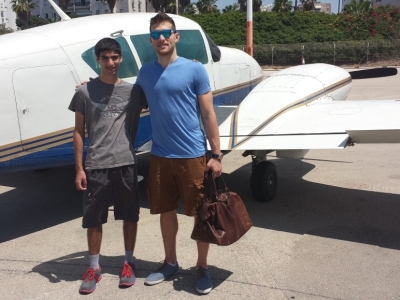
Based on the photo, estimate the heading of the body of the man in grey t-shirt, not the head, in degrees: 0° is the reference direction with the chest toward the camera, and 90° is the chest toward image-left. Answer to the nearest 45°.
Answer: approximately 0°

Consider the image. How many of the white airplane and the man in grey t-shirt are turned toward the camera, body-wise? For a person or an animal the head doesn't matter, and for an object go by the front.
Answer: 1

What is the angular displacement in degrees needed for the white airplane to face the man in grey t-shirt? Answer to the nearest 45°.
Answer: approximately 135° to its right

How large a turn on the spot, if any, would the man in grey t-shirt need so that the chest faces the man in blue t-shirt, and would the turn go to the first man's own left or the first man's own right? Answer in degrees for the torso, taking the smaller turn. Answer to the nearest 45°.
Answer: approximately 45° to the first man's own left

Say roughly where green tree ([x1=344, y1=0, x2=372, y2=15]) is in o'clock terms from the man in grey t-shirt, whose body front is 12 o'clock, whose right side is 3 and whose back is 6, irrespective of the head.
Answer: The green tree is roughly at 7 o'clock from the man in grey t-shirt.

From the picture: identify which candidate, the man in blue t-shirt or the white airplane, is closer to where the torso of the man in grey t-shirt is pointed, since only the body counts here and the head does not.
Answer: the man in blue t-shirt

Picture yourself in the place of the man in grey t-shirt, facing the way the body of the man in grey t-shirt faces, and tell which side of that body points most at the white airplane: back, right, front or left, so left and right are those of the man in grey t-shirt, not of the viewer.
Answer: back
